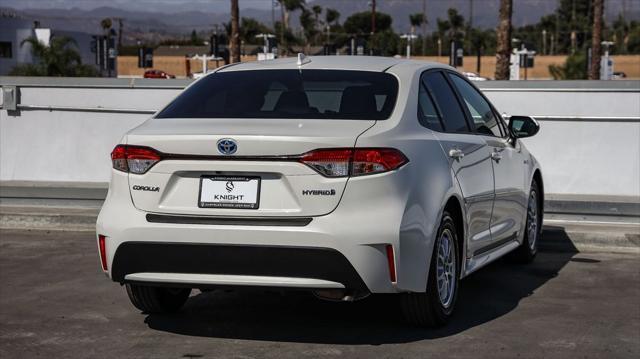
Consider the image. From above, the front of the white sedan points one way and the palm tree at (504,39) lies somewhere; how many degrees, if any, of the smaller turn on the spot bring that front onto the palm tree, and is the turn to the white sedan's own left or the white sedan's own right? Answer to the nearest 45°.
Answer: approximately 45° to the white sedan's own left

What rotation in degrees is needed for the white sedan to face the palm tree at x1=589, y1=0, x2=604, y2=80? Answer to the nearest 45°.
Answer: approximately 45° to its left

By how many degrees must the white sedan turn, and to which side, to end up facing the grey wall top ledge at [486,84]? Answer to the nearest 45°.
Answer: approximately 45° to its left

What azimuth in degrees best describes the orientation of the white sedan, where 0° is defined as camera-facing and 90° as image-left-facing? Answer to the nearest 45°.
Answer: approximately 225°

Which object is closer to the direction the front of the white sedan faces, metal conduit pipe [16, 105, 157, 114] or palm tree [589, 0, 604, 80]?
the palm tree

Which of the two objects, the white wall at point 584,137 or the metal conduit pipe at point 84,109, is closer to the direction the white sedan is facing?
the white wall

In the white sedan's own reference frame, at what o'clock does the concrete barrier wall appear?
The concrete barrier wall is roughly at 10 o'clock from the white sedan.
